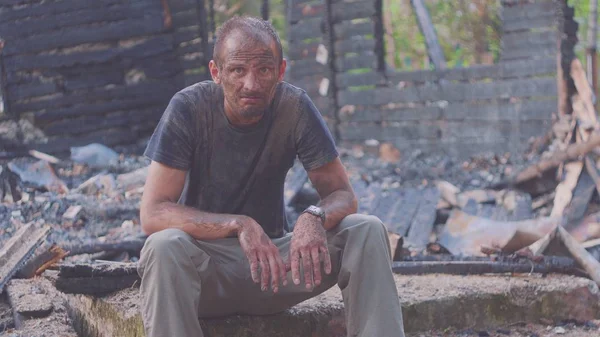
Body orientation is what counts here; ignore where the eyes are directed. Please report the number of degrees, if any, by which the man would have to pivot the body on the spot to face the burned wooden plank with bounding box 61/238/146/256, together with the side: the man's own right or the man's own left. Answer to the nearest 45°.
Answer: approximately 135° to the man's own right

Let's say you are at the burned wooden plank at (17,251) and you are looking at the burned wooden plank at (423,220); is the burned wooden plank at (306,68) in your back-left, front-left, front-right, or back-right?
front-left

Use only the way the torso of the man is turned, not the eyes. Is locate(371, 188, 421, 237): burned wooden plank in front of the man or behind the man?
behind

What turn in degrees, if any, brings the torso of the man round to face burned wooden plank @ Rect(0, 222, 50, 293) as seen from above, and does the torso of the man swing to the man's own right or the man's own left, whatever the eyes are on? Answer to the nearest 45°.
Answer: approximately 135° to the man's own right

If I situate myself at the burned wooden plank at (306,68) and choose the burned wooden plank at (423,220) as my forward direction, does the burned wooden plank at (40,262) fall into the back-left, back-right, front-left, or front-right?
front-right

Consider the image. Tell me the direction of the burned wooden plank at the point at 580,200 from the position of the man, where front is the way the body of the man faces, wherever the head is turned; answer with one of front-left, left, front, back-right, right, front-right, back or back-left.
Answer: back-left

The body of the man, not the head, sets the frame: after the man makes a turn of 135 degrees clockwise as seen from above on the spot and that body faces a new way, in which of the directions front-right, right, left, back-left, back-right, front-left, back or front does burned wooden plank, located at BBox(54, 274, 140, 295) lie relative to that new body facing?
front

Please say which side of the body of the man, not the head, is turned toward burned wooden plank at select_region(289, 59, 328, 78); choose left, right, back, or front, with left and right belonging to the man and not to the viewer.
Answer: back

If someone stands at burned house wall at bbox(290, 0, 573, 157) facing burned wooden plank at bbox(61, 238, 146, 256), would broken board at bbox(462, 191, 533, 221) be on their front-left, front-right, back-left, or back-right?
front-left

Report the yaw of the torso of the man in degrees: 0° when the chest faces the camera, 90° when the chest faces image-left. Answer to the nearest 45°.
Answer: approximately 0°

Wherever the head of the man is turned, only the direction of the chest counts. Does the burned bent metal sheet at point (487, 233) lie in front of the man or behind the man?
behind

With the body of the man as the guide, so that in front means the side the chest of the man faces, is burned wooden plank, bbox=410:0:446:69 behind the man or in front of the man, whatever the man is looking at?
behind

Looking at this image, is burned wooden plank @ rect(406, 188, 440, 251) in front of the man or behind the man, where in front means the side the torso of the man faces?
behind

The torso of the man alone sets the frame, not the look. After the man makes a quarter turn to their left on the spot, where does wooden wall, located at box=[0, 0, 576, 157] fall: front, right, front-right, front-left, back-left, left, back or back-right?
left

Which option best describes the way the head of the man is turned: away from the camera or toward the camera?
toward the camera

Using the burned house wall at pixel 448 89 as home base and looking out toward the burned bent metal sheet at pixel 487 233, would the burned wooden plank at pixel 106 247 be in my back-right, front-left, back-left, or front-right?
front-right
